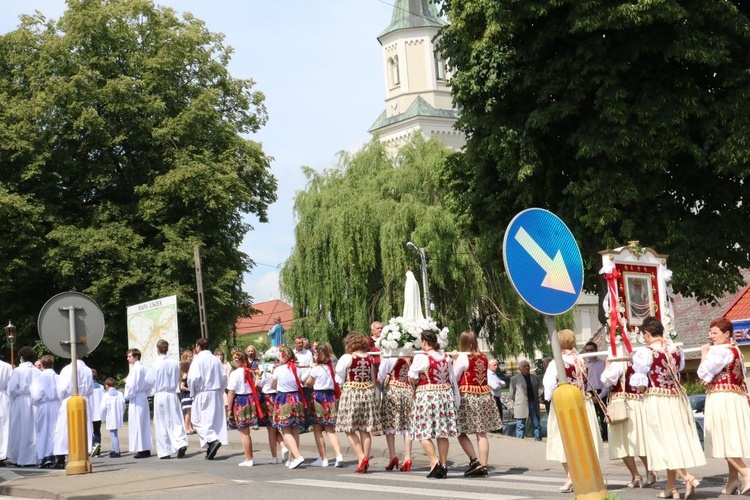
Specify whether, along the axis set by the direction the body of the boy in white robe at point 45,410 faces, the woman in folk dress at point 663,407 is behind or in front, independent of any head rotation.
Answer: behind

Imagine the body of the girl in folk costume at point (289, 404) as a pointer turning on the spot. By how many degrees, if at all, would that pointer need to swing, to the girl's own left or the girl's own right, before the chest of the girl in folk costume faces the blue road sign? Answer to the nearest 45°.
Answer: approximately 135° to the girl's own left

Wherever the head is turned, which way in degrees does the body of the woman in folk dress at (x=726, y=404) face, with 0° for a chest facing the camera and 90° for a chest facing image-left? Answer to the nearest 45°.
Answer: approximately 90°

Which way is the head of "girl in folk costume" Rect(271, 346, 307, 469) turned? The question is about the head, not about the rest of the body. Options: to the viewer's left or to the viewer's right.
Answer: to the viewer's left

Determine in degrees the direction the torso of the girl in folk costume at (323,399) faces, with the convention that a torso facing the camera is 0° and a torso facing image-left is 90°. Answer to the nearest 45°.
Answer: approximately 135°

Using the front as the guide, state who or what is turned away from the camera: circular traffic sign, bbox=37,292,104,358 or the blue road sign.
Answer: the circular traffic sign

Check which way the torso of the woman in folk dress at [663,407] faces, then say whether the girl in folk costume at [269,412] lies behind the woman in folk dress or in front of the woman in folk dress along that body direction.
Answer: in front

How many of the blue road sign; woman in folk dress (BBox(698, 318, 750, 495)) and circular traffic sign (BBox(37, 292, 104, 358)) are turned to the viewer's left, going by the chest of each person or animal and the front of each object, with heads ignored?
1

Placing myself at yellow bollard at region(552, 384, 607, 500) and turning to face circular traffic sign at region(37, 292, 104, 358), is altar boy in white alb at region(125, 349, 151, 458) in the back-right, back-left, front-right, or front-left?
front-right

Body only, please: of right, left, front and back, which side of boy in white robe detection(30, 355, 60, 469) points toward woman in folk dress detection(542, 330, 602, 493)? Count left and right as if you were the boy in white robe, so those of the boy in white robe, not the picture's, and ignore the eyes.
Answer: back

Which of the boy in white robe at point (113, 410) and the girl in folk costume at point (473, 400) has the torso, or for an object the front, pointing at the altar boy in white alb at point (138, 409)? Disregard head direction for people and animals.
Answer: the girl in folk costume

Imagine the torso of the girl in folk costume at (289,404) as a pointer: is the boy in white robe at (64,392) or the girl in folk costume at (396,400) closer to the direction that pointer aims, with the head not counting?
the boy in white robe

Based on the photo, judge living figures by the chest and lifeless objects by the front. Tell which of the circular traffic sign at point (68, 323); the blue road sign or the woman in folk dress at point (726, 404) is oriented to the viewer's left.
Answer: the woman in folk dress

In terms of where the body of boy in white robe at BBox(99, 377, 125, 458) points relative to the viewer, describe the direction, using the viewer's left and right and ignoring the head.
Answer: facing away from the viewer and to the left of the viewer

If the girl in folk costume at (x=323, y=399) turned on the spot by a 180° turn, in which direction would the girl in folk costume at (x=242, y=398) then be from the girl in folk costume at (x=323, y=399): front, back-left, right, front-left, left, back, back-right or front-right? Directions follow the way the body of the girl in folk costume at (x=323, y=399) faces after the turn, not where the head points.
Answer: back

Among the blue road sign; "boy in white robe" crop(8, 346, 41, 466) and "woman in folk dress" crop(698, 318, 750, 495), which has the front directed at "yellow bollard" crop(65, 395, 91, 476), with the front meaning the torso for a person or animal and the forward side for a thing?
the woman in folk dress
